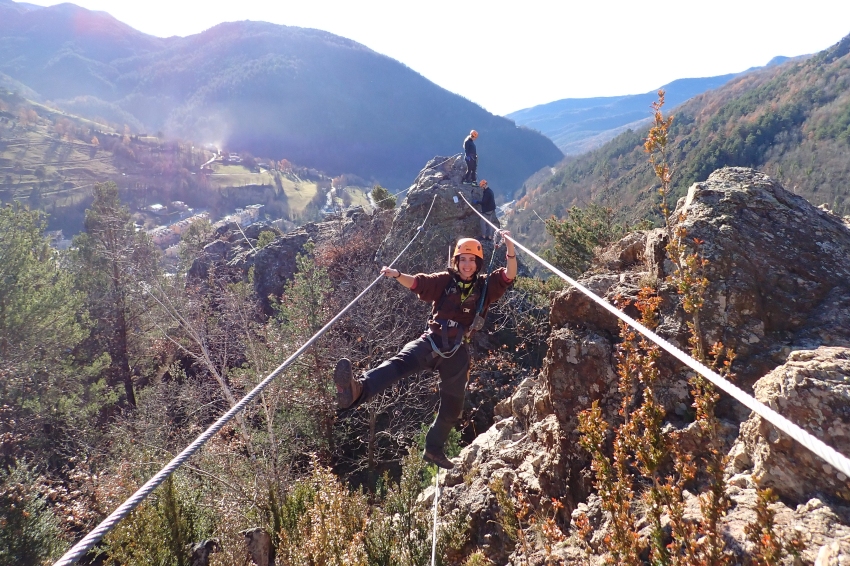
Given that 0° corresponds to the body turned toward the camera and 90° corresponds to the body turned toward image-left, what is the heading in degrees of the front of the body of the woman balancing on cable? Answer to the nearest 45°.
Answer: approximately 0°

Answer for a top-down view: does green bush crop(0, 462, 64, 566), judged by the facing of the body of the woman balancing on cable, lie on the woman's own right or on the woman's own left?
on the woman's own right

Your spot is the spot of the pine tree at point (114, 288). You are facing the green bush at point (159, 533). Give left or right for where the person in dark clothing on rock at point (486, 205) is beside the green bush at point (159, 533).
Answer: left

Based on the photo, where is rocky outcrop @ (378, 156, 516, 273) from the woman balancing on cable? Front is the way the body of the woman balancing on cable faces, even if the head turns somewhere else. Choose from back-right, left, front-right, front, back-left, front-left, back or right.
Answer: back

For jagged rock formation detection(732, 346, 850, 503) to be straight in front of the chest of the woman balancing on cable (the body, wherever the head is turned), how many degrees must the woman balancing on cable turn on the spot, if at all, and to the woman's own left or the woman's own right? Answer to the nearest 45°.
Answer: approximately 45° to the woman's own left

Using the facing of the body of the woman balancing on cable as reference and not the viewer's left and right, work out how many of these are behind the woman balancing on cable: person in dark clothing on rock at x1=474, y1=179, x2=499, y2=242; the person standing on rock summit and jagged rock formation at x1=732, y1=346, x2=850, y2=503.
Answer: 2

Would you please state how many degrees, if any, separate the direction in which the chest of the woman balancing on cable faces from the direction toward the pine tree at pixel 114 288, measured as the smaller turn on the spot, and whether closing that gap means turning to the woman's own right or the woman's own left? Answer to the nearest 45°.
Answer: approximately 135° to the woman's own right

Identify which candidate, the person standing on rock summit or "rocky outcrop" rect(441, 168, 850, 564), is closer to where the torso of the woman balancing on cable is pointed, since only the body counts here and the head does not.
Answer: the rocky outcrop

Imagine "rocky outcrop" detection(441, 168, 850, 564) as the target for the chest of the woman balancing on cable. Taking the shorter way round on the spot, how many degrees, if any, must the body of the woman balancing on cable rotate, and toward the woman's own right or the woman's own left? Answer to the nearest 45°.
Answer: approximately 90° to the woman's own left

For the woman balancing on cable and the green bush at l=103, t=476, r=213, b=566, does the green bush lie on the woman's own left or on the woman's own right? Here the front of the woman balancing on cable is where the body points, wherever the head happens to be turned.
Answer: on the woman's own right

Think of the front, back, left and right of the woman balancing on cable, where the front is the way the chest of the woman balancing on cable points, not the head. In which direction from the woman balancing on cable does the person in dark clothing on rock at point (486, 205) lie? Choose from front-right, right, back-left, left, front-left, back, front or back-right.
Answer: back
